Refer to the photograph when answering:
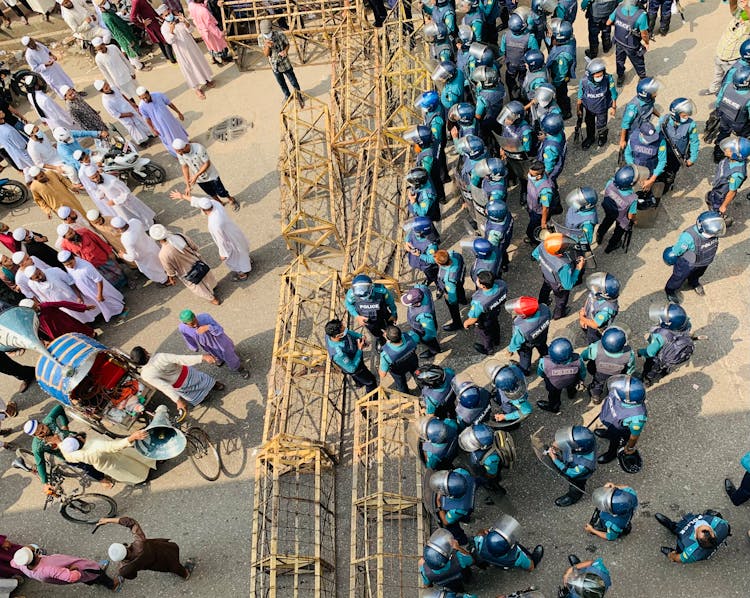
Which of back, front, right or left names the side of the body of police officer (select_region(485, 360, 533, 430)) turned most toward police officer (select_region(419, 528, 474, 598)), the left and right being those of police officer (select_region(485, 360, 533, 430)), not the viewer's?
left

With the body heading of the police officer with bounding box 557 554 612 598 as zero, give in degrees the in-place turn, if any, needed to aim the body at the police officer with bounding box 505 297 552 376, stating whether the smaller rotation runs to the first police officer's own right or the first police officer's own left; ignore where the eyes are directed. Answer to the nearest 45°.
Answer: approximately 90° to the first police officer's own right

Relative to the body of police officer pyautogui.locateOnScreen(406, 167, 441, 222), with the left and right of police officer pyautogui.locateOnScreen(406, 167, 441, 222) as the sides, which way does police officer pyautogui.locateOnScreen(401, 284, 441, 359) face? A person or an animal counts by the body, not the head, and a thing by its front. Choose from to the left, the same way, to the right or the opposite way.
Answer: the same way

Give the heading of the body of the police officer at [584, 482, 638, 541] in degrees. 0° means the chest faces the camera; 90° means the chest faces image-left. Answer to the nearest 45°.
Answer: approximately 90°

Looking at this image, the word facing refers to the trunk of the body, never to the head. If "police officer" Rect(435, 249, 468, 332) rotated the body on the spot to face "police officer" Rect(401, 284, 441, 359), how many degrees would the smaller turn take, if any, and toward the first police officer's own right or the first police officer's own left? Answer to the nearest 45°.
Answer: approximately 45° to the first police officer's own left

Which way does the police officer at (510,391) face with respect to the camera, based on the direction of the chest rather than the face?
to the viewer's left

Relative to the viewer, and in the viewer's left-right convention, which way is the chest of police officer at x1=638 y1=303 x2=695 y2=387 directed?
facing to the left of the viewer

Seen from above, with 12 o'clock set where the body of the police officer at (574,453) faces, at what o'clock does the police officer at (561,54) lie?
the police officer at (561,54) is roughly at 3 o'clock from the police officer at (574,453).

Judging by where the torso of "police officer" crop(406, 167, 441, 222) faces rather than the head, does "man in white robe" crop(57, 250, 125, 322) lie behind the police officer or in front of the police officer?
in front
